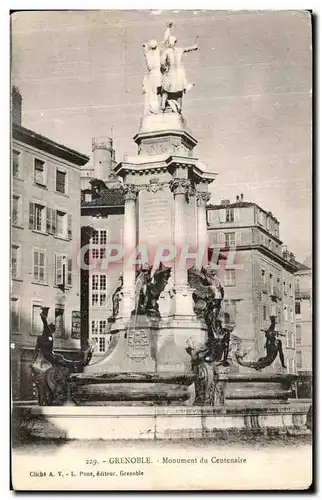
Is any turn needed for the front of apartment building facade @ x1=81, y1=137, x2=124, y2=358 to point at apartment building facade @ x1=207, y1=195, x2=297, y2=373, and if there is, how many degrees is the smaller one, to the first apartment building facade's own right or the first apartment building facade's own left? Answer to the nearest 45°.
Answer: approximately 90° to the first apartment building facade's own left

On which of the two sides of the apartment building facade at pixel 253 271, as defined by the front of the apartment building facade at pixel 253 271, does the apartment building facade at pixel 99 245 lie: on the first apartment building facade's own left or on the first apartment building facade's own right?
on the first apartment building facade's own right

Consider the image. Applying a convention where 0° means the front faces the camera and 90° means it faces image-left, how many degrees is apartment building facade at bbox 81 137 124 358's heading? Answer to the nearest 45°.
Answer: approximately 0°
